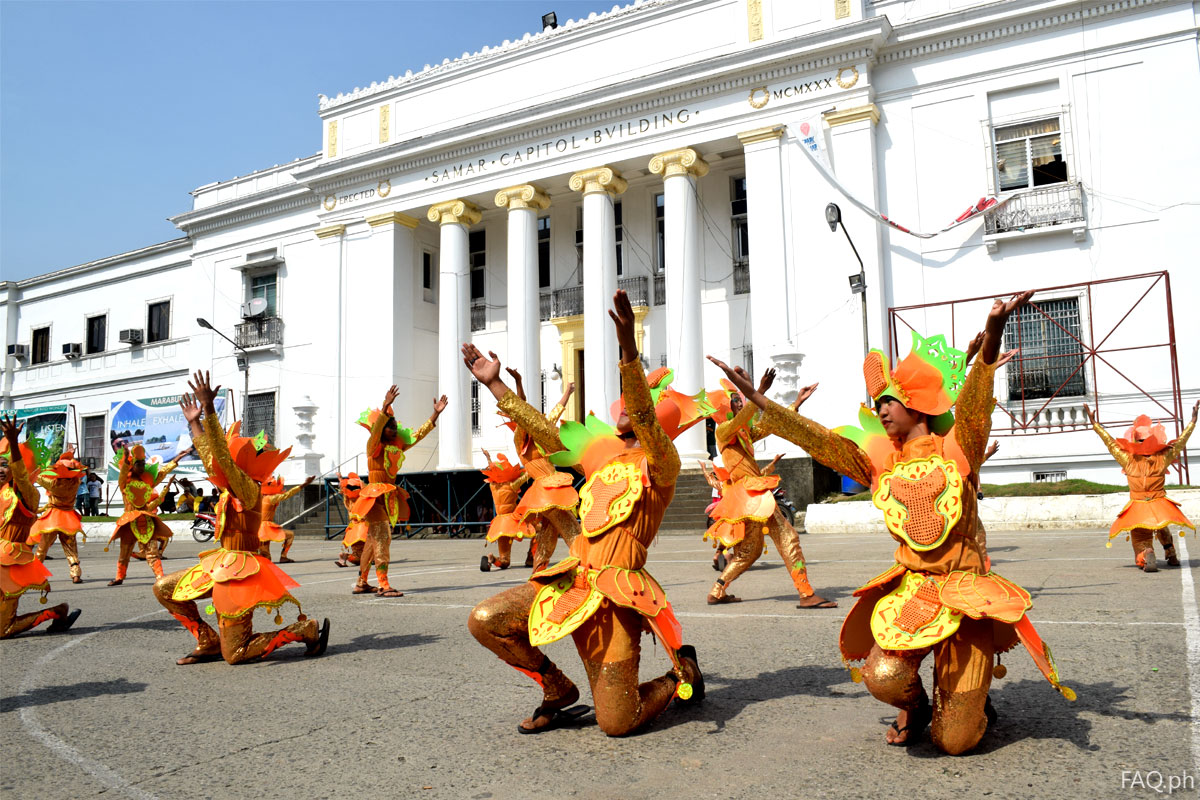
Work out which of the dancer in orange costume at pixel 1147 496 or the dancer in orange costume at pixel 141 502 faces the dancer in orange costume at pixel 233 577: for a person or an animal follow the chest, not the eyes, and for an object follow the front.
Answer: the dancer in orange costume at pixel 141 502

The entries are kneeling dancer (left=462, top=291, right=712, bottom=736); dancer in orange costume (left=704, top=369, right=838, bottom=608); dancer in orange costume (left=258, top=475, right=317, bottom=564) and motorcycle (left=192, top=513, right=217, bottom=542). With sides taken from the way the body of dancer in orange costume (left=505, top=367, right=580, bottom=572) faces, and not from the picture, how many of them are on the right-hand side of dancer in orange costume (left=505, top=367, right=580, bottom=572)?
2

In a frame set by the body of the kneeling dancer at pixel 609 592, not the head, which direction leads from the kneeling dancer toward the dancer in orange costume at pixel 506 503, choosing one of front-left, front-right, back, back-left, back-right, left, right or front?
back-right

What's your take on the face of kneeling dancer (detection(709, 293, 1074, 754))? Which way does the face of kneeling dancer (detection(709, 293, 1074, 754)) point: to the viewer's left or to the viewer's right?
to the viewer's left

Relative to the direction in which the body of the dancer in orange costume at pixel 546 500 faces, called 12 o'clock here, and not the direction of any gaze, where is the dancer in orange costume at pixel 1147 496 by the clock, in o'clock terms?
the dancer in orange costume at pixel 1147 496 is roughly at 8 o'clock from the dancer in orange costume at pixel 546 500.

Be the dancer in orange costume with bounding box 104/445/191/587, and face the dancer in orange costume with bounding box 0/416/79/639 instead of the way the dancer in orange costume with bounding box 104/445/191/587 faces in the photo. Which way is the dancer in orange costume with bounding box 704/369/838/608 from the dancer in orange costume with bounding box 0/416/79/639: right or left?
left

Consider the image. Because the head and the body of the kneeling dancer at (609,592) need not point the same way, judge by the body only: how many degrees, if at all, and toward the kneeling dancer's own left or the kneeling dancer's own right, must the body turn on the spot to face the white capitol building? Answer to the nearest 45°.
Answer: approximately 135° to the kneeling dancer's own right

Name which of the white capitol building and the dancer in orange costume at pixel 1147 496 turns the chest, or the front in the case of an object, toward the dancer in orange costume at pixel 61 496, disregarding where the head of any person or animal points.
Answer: the white capitol building

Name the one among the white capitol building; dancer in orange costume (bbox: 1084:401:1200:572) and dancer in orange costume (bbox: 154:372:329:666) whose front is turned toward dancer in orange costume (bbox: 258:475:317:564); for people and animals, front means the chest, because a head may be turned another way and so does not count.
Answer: the white capitol building

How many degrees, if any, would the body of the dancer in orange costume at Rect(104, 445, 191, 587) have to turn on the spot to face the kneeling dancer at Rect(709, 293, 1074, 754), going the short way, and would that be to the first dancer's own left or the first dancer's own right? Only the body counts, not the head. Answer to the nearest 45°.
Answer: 0° — they already face them

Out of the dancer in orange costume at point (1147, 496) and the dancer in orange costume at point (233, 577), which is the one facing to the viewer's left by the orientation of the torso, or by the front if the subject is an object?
the dancer in orange costume at point (233, 577)

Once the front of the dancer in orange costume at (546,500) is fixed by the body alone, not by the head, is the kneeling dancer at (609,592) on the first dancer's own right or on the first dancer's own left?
on the first dancer's own left
